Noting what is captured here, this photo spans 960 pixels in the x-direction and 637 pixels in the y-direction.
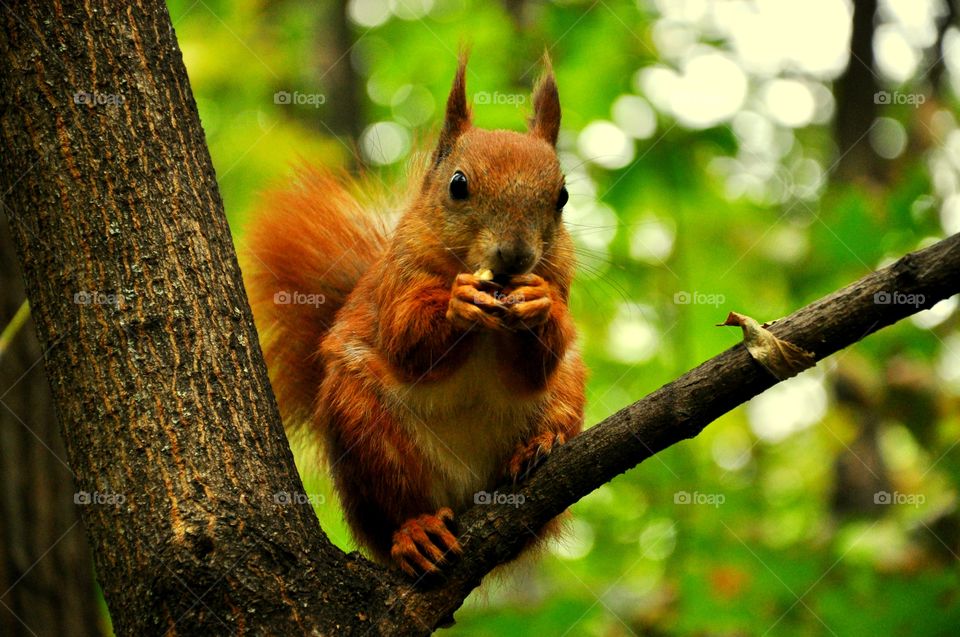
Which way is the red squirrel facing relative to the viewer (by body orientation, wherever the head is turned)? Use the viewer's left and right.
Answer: facing the viewer and to the right of the viewer
